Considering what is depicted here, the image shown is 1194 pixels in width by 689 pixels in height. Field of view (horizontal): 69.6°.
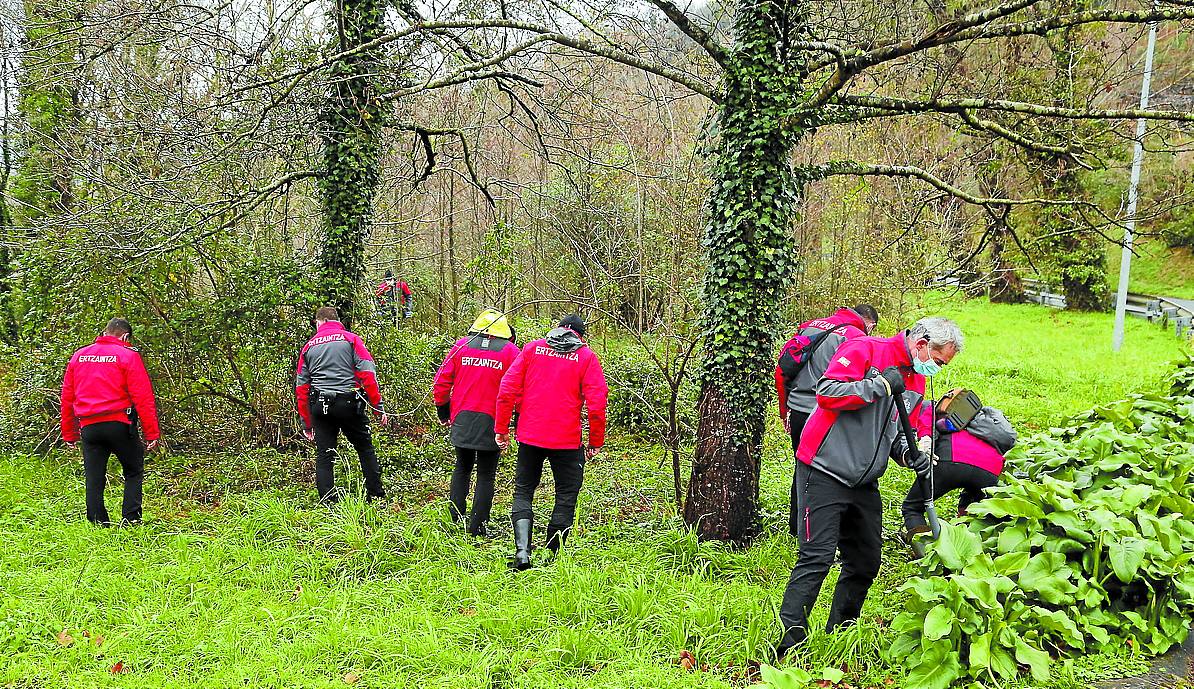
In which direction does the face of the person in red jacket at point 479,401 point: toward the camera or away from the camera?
away from the camera

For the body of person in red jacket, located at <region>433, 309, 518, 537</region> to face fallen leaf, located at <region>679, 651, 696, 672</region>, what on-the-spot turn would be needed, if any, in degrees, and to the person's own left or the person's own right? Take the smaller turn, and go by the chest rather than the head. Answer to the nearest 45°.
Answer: approximately 135° to the person's own right

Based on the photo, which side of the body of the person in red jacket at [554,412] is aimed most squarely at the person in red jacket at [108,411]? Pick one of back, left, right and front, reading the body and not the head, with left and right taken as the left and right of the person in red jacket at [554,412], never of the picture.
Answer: left

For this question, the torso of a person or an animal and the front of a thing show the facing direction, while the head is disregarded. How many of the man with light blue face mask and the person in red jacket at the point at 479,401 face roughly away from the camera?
1

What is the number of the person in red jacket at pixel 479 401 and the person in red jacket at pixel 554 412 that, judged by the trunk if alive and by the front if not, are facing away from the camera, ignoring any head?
2

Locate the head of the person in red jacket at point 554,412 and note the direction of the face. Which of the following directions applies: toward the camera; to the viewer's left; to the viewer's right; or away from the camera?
away from the camera

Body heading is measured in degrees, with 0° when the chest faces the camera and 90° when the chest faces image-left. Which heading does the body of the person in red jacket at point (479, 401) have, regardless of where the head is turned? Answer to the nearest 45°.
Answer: approximately 180°

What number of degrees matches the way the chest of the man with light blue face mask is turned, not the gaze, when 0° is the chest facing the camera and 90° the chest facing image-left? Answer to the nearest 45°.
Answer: approximately 315°

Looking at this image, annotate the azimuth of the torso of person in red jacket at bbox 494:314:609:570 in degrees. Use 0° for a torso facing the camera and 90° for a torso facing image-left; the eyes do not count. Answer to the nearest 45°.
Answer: approximately 180°

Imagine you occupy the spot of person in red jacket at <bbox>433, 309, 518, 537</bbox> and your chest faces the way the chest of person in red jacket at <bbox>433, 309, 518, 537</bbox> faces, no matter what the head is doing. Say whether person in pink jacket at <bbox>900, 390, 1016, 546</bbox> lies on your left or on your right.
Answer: on your right

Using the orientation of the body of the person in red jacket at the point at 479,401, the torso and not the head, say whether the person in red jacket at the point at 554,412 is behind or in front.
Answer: behind

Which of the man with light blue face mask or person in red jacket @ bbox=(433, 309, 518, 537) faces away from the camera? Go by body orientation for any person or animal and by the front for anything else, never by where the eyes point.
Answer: the person in red jacket

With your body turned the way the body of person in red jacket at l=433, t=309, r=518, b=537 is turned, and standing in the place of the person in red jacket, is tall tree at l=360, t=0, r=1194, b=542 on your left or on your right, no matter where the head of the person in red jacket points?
on your right
